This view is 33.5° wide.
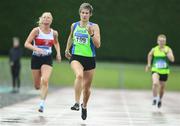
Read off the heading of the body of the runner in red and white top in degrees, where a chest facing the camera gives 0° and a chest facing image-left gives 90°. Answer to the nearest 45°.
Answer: approximately 0°
